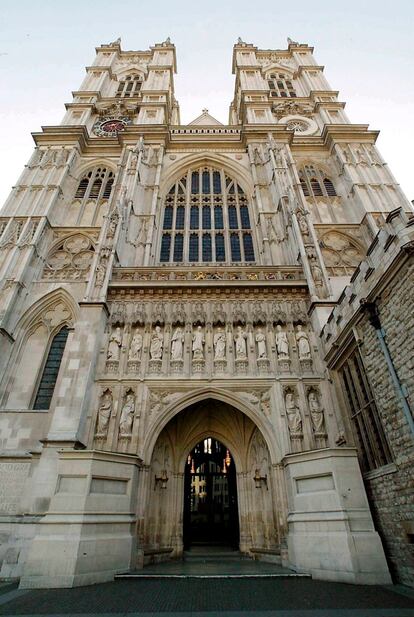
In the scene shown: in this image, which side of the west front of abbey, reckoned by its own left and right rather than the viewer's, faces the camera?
front
